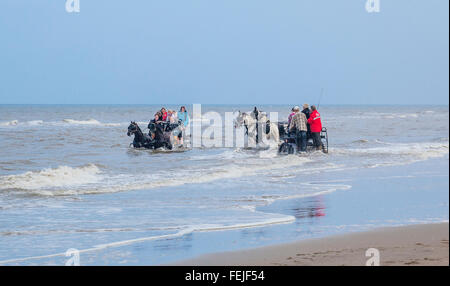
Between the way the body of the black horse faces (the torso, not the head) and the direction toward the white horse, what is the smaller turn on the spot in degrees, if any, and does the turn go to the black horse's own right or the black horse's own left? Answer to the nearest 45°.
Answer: approximately 180°

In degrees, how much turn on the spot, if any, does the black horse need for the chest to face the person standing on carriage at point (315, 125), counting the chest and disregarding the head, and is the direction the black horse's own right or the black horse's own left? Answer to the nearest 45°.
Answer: approximately 135° to the black horse's own left

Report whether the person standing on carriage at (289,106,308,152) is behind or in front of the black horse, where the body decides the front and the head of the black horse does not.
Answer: behind

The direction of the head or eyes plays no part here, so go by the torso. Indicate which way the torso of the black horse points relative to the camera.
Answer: to the viewer's left
